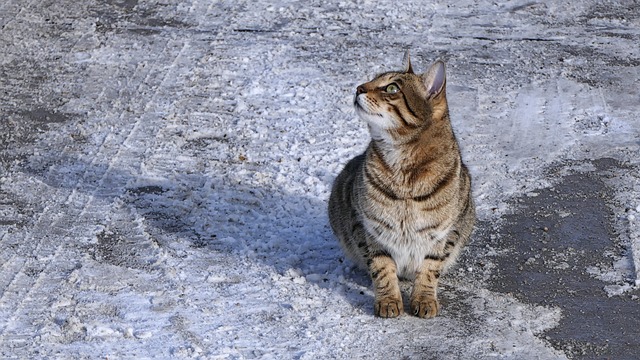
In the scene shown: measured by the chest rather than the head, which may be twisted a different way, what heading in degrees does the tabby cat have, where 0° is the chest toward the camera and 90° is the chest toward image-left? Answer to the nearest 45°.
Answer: approximately 0°
